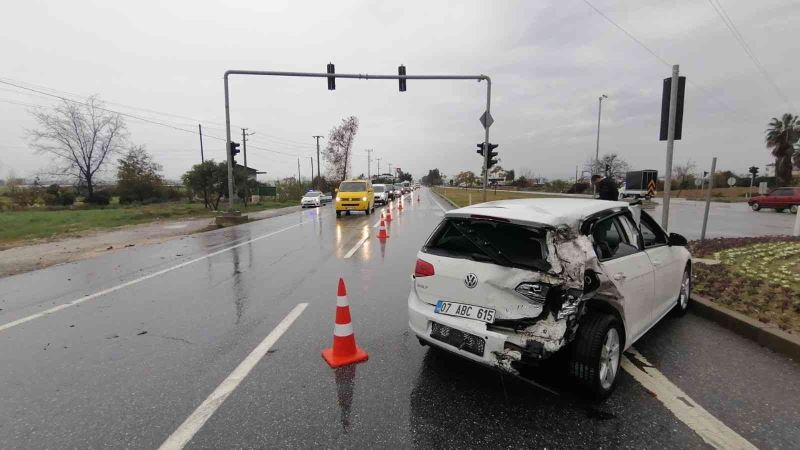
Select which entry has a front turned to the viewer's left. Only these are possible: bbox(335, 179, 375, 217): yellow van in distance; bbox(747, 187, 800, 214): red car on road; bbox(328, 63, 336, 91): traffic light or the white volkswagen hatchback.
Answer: the red car on road

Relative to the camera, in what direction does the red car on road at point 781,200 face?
facing to the left of the viewer

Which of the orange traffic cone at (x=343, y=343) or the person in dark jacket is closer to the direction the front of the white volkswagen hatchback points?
the person in dark jacket

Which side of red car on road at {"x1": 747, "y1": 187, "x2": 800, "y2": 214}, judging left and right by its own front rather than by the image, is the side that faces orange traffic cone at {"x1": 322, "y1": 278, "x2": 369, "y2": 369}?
left

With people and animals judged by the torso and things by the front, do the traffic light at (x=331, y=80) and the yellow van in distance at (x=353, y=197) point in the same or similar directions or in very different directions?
very different directions

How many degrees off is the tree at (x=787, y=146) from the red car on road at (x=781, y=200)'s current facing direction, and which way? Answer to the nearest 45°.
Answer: approximately 90° to its right

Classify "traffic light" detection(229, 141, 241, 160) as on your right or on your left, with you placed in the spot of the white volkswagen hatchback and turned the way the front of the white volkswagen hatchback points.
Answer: on your left

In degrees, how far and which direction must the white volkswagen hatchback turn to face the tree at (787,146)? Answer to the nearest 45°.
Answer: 0° — it already faces it

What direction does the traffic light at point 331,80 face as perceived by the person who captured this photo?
facing away from the viewer

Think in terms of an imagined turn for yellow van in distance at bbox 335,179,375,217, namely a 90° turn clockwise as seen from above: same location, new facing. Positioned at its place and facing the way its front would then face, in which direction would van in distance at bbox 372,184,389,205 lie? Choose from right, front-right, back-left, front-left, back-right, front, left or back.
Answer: right

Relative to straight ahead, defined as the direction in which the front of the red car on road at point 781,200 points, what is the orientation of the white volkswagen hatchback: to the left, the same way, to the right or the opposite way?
to the right

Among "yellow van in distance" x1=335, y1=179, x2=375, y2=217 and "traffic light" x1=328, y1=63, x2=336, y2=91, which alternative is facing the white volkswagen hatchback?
the yellow van in distance

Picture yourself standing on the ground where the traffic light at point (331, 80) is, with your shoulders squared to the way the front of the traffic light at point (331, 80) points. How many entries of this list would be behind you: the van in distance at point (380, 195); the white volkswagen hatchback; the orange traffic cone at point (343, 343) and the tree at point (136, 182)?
2
